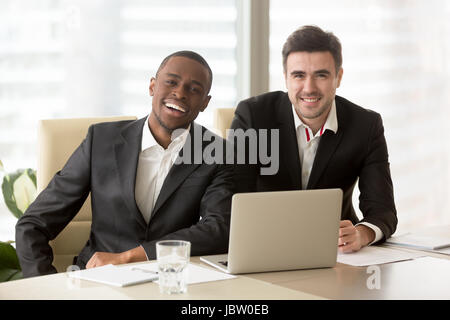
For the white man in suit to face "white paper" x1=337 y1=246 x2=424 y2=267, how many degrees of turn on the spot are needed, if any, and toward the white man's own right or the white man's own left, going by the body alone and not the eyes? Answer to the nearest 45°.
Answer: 0° — they already face it

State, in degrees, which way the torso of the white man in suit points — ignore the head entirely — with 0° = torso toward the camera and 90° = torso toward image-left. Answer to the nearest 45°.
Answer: approximately 0°

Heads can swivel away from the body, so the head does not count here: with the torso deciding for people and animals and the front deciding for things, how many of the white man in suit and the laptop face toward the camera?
1

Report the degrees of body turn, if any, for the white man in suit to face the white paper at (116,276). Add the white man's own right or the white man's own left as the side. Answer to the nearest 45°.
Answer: approximately 45° to the white man's own right

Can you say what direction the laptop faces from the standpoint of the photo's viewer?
facing away from the viewer and to the left of the viewer
